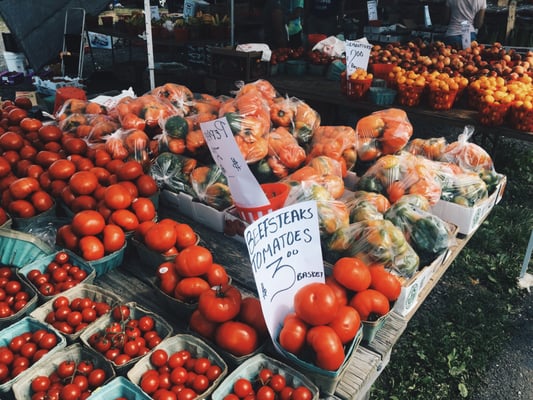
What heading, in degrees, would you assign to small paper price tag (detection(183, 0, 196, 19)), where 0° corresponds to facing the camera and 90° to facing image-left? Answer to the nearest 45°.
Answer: approximately 0°

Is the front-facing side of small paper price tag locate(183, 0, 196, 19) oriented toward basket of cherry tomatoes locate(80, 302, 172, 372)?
yes

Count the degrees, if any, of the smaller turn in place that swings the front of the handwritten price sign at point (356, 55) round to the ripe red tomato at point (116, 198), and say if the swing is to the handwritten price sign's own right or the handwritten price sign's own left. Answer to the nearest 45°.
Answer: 0° — it already faces it

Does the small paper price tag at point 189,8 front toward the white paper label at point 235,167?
yes

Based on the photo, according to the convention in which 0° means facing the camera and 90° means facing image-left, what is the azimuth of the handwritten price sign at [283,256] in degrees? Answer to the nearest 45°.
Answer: approximately 0°
